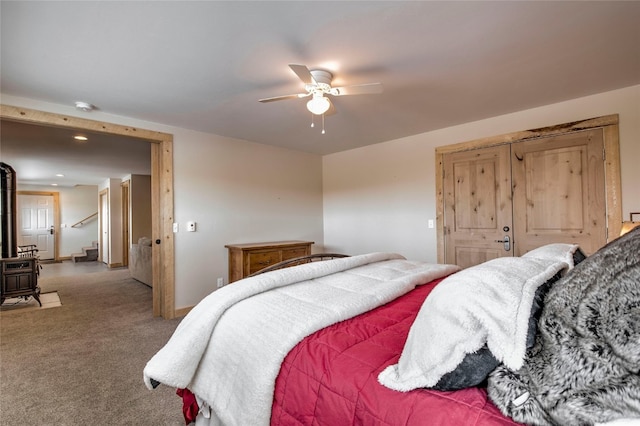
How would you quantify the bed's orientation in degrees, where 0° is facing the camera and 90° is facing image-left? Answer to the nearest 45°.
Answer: approximately 135°

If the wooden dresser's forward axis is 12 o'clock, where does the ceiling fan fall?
The ceiling fan is roughly at 1 o'clock from the wooden dresser.

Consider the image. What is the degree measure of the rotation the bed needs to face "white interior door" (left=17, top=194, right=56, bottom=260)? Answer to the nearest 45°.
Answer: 0° — it already faces it

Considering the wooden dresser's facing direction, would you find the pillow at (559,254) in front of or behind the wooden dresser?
in front

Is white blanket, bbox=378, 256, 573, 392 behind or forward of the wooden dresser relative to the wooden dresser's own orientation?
forward

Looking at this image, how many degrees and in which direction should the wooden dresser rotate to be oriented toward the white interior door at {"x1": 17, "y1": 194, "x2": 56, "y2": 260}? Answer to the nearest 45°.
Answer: approximately 180°

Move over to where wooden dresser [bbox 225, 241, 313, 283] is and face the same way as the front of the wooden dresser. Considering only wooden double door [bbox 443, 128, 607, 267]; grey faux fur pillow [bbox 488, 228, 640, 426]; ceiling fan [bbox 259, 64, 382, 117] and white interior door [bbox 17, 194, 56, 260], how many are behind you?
1

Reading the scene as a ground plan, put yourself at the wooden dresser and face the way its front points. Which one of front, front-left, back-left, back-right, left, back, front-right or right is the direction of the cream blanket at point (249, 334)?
front-right

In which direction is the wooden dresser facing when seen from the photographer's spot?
facing the viewer and to the right of the viewer
